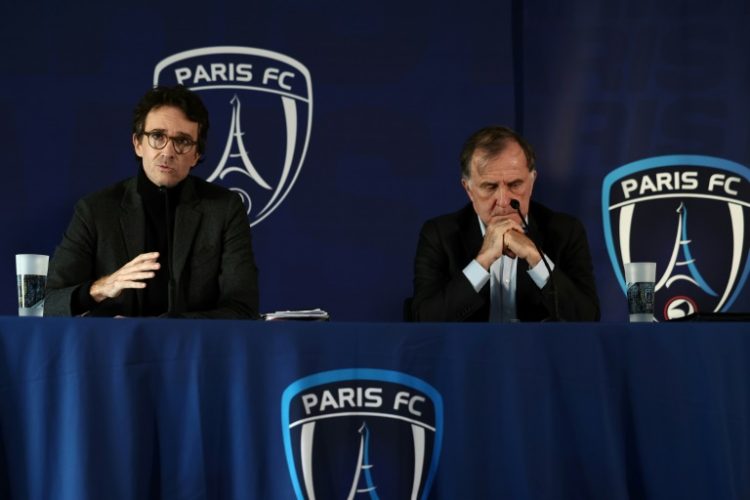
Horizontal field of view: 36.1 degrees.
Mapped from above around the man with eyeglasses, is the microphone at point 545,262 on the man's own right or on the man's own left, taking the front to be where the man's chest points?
on the man's own left

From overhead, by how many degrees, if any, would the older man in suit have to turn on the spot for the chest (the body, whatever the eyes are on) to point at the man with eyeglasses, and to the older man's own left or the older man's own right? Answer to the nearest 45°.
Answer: approximately 90° to the older man's own right

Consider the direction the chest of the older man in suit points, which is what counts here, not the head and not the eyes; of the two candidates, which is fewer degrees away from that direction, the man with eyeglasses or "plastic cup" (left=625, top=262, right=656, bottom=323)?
the plastic cup

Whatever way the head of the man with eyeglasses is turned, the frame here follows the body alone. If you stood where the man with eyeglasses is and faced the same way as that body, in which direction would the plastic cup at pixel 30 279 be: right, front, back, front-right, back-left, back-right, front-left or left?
front-right

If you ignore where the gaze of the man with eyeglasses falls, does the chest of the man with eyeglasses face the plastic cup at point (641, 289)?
no

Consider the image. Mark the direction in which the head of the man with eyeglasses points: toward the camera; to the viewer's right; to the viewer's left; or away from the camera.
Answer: toward the camera

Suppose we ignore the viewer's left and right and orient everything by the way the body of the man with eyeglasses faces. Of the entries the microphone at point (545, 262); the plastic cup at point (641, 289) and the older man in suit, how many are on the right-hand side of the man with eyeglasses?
0

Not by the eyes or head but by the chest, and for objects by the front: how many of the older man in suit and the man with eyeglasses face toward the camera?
2

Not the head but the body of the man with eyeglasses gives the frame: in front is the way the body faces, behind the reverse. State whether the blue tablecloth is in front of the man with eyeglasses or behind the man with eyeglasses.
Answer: in front

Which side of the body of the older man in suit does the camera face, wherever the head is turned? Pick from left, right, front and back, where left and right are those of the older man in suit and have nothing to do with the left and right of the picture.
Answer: front

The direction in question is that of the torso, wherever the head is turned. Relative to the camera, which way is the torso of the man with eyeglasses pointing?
toward the camera

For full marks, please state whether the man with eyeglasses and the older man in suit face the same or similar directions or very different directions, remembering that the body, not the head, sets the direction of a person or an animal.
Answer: same or similar directions

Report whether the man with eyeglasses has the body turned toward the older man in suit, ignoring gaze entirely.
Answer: no

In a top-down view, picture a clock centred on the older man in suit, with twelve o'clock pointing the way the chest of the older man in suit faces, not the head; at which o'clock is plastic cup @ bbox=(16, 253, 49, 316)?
The plastic cup is roughly at 2 o'clock from the older man in suit.
